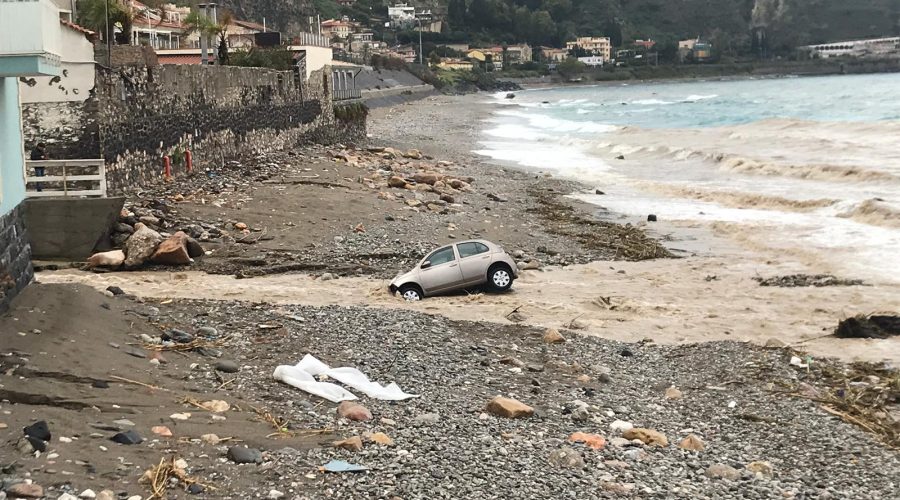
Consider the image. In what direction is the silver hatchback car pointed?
to the viewer's left

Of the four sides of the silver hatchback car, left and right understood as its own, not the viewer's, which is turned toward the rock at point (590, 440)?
left

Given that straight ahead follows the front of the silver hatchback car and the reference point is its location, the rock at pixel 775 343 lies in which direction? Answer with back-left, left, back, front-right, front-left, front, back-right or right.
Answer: back-left

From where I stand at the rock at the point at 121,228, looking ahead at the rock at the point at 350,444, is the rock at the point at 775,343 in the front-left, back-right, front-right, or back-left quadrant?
front-left

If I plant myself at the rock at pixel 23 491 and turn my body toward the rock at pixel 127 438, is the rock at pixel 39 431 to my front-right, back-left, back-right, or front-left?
front-left

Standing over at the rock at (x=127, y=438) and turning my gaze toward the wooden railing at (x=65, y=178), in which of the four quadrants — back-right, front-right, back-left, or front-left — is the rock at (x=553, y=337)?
front-right

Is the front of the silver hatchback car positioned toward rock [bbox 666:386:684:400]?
no

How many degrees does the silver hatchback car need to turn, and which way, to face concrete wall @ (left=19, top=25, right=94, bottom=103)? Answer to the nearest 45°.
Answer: approximately 45° to its right

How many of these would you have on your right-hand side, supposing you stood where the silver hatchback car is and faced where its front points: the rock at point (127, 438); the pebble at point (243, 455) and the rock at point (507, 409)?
0

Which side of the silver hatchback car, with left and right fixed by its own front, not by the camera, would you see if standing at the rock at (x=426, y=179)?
right

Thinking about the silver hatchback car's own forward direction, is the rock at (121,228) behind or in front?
in front

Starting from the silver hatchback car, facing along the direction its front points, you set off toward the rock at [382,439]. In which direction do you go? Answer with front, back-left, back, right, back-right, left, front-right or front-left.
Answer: left

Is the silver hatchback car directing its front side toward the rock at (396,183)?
no

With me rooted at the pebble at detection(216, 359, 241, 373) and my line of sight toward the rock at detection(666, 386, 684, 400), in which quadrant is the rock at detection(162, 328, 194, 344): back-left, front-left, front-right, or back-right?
back-left

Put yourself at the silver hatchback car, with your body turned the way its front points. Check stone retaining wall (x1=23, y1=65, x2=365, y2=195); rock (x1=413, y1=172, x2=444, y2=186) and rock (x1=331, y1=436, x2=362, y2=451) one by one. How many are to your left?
1

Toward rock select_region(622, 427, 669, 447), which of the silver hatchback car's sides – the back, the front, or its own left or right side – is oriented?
left

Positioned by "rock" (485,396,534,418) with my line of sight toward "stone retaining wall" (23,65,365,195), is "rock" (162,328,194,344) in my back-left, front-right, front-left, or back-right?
front-left

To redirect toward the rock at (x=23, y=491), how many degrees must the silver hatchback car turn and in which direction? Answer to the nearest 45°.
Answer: approximately 90° to its left

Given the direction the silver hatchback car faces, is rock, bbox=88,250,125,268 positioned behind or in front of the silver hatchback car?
in front

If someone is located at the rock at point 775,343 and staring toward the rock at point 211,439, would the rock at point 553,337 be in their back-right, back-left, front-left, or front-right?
front-right
